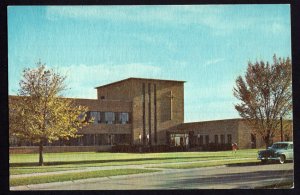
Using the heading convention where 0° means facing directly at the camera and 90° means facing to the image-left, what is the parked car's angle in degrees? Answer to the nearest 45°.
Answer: approximately 45°

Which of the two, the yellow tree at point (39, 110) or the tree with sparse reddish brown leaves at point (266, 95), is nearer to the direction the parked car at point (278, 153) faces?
the yellow tree

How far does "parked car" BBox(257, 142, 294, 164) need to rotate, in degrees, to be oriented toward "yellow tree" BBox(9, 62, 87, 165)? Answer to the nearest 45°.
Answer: approximately 45° to its right
